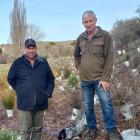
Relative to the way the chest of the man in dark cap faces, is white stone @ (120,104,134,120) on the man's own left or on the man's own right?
on the man's own left

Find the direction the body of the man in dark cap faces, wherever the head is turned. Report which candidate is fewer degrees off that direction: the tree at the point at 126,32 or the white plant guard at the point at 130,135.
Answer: the white plant guard

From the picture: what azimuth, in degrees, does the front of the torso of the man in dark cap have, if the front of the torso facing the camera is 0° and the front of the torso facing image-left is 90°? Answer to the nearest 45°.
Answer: approximately 0°

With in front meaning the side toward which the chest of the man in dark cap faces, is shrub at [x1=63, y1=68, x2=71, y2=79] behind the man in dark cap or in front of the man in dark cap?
behind

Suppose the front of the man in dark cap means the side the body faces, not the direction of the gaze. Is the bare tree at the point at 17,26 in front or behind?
behind

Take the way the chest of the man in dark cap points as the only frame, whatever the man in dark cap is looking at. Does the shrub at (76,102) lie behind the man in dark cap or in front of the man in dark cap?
behind

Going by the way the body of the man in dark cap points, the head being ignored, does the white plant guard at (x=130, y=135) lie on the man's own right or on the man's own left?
on the man's own left

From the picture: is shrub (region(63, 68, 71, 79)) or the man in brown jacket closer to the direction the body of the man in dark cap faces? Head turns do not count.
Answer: the man in brown jacket
